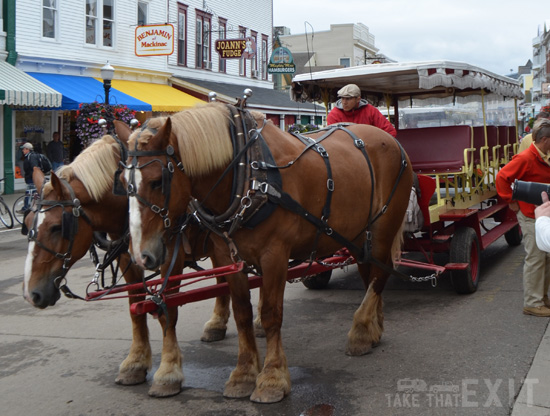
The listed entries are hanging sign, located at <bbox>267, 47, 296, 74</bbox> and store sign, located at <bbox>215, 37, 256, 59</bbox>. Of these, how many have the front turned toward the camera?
2

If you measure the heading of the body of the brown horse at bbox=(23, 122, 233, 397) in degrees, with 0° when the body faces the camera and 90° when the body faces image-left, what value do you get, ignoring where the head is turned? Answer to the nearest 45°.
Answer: approximately 45°

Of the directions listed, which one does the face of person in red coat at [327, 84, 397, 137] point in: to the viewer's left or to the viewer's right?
to the viewer's left
